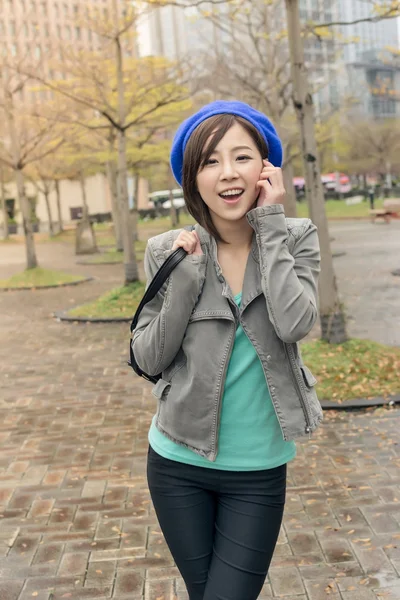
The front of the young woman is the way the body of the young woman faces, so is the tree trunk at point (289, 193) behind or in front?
behind

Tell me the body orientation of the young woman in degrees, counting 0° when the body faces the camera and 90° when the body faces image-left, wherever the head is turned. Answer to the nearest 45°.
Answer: approximately 0°

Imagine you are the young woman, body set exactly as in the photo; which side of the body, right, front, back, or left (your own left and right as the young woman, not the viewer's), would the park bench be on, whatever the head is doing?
back

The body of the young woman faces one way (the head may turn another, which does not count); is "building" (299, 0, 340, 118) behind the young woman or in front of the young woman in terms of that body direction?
behind
